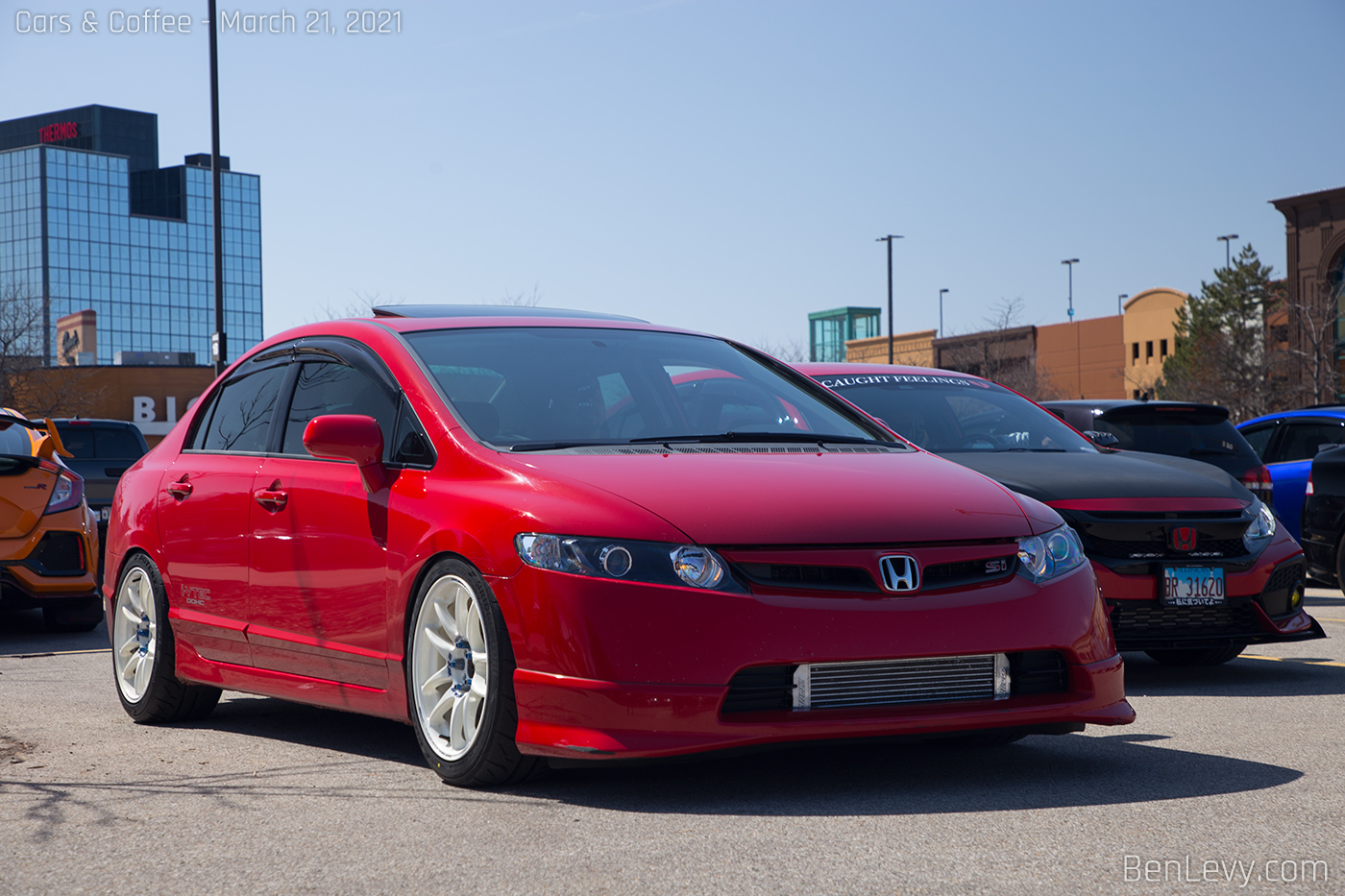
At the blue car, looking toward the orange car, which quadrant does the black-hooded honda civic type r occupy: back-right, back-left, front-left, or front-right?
front-left

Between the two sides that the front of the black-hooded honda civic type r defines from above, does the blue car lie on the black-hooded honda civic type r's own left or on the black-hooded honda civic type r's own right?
on the black-hooded honda civic type r's own left

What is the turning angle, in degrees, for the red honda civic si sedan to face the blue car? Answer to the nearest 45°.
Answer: approximately 90° to its left

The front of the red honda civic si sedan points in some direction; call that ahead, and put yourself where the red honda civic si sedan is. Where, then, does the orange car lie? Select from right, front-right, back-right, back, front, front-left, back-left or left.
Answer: back

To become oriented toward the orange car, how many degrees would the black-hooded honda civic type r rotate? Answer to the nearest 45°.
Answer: approximately 135° to its right

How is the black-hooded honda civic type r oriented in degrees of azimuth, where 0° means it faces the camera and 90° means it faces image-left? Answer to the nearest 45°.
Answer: approximately 315°

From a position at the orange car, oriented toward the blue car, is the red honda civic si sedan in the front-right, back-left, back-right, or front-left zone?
front-right

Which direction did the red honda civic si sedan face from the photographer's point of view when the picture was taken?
facing the viewer and to the right of the viewer

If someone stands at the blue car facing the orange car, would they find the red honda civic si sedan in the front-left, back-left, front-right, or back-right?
front-left

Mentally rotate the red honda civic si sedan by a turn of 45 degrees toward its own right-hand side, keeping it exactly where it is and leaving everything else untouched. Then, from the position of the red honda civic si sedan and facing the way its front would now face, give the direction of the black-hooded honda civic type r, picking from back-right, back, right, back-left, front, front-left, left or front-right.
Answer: back-left
